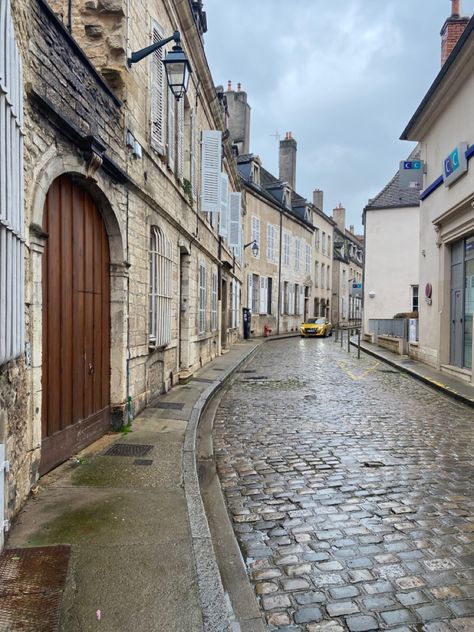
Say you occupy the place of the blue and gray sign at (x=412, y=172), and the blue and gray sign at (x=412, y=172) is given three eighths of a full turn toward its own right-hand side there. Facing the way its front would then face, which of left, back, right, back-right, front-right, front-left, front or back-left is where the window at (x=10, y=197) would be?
back-left

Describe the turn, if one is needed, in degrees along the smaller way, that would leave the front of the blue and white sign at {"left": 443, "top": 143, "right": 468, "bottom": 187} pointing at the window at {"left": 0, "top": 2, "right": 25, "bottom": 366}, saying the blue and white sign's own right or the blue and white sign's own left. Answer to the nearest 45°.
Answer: approximately 45° to the blue and white sign's own left

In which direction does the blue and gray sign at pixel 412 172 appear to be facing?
toward the camera

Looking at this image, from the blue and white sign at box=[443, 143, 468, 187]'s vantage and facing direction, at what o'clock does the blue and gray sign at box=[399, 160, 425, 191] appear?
the blue and gray sign at box=[399, 160, 425, 191] is roughly at 4 o'clock from the blue and white sign at box=[443, 143, 468, 187].

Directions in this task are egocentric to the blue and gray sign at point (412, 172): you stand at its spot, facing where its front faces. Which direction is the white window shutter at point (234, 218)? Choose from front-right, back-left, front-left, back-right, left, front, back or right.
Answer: right

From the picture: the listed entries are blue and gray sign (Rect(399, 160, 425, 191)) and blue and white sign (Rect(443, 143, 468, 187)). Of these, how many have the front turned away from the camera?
0

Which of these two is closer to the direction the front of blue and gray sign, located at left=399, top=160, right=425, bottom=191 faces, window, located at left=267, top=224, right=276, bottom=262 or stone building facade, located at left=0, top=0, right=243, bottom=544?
the stone building facade

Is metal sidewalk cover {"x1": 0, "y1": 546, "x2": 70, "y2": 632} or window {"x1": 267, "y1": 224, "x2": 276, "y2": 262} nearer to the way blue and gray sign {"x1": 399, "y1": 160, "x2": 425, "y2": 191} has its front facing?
the metal sidewalk cover

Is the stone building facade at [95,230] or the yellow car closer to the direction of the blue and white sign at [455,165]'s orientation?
the stone building facade

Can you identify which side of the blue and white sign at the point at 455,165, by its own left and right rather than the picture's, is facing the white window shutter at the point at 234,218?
right

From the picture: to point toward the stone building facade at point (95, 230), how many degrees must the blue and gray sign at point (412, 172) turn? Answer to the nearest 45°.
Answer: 0° — it already faces it

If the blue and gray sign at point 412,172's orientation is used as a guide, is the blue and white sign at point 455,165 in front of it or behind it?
in front

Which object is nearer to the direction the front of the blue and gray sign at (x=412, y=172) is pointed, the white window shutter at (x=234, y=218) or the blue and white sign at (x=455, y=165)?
the blue and white sign

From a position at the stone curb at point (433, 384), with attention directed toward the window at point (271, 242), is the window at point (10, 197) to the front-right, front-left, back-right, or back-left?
back-left
